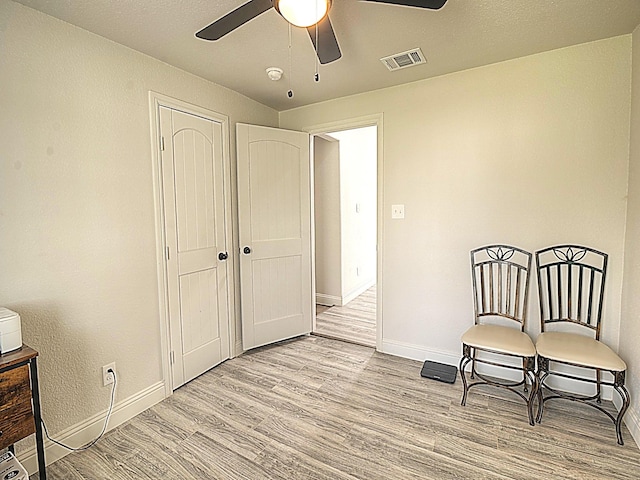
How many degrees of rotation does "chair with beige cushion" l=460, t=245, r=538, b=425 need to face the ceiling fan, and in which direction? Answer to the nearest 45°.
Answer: approximately 45° to its right

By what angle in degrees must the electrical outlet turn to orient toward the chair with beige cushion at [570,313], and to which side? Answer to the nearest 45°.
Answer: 0° — it already faces it

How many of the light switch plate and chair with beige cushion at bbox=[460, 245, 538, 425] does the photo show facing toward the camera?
2

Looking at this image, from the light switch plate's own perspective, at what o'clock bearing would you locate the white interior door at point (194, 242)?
The white interior door is roughly at 2 o'clock from the light switch plate.

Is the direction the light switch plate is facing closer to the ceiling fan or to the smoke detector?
the ceiling fan

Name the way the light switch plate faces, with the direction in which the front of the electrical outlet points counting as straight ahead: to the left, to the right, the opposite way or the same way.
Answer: to the right

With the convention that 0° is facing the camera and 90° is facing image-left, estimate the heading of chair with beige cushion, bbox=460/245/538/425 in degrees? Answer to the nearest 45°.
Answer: approximately 0°

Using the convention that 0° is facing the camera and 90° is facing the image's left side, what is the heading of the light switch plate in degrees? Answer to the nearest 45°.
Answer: approximately 0°

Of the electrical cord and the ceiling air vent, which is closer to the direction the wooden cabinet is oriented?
the ceiling air vent

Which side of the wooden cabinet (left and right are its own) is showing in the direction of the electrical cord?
left

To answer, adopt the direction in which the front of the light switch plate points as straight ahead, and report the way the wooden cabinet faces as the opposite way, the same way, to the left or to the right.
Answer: to the left

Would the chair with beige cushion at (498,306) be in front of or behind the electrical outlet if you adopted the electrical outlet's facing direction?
in front

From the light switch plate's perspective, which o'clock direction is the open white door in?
The open white door is roughly at 3 o'clock from the light switch plate.

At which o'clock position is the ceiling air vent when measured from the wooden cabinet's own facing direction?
The ceiling air vent is roughly at 11 o'clock from the wooden cabinet.

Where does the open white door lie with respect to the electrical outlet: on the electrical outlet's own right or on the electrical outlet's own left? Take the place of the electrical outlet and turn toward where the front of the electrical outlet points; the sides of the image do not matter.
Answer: on the electrical outlet's own left

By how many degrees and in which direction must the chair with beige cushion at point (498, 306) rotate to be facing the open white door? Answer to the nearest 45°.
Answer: approximately 90° to its right

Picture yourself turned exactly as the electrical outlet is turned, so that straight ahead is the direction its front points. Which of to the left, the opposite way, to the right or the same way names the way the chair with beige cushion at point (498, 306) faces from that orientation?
to the right
